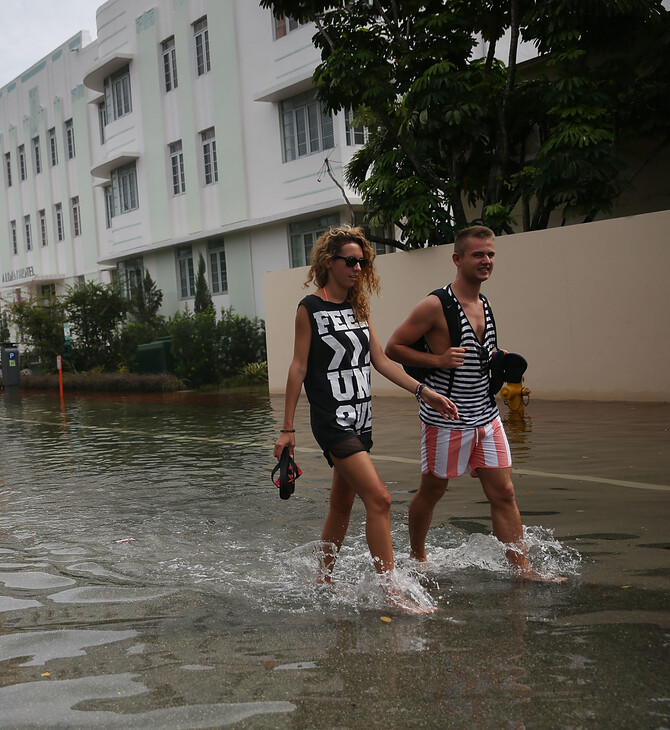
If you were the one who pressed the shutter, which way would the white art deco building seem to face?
facing the viewer and to the left of the viewer

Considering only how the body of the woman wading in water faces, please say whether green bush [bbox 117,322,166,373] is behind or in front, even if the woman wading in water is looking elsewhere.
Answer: behind

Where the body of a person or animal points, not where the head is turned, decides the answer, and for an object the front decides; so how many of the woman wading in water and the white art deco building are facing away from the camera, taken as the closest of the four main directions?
0

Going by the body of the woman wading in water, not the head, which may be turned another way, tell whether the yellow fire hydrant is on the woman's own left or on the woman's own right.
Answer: on the woman's own left

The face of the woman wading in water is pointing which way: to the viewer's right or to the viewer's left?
to the viewer's right

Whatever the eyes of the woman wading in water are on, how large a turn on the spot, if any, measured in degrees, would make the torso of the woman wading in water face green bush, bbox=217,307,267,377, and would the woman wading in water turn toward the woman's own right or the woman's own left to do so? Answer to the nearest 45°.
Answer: approximately 135° to the woman's own left

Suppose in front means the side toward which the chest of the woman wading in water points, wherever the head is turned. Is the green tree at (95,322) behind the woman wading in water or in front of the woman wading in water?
behind

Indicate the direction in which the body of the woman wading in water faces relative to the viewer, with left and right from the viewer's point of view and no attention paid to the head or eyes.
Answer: facing the viewer and to the right of the viewer

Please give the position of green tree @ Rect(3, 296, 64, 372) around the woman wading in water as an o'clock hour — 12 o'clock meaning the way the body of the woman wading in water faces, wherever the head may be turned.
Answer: The green tree is roughly at 7 o'clock from the woman wading in water.
